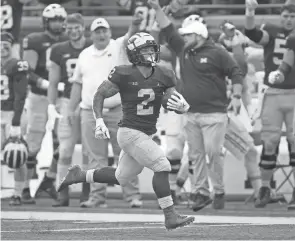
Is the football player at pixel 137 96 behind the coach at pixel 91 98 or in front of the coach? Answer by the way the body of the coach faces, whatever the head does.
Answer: in front

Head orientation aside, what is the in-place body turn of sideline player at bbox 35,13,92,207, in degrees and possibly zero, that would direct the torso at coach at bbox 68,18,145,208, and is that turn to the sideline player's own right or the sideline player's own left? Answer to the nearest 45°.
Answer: approximately 45° to the sideline player's own left

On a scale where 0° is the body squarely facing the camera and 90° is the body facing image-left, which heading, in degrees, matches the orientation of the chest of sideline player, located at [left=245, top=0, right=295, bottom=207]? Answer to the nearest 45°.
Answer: approximately 0°

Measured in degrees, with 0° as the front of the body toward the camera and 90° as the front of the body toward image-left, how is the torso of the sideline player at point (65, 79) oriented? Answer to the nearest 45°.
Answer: approximately 0°

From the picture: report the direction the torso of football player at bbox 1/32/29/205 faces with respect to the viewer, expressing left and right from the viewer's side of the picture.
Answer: facing the viewer and to the left of the viewer

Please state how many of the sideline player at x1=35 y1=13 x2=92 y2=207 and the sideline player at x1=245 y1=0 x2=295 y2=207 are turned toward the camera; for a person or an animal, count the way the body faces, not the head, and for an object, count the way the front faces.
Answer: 2

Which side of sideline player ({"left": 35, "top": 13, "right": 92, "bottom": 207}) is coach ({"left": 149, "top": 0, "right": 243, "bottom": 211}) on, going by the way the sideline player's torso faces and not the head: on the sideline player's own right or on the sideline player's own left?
on the sideline player's own left

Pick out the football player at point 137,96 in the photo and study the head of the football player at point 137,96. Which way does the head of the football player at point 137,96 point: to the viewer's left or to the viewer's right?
to the viewer's right

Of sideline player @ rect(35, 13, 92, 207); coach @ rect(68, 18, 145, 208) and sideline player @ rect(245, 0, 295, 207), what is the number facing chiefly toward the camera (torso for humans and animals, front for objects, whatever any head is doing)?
3
